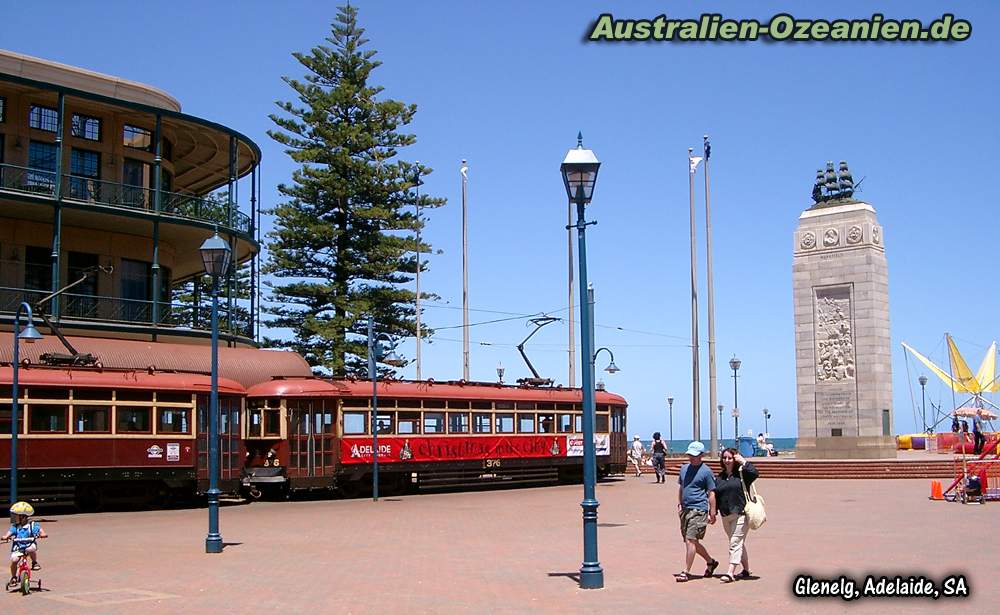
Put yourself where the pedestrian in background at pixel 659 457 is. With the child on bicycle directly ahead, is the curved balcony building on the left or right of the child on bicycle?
right
